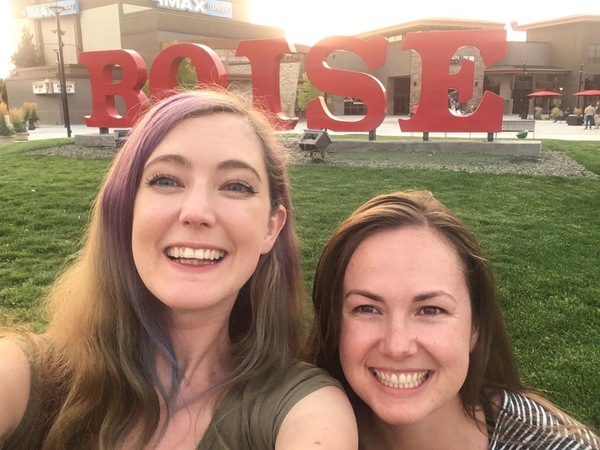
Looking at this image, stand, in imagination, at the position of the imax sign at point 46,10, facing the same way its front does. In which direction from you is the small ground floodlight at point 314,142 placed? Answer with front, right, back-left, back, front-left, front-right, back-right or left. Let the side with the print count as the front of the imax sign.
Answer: front-left

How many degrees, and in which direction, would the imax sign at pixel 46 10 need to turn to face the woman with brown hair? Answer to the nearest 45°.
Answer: approximately 45° to its left

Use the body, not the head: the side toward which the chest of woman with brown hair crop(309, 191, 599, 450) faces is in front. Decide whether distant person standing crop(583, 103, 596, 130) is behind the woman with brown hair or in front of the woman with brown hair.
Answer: behind

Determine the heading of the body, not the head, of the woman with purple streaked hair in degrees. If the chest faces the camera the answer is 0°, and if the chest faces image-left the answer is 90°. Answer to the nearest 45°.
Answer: approximately 0°

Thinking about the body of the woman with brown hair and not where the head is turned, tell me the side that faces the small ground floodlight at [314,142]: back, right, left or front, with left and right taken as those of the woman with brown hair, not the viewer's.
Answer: back

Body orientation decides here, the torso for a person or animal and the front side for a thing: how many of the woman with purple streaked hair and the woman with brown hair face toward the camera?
2
